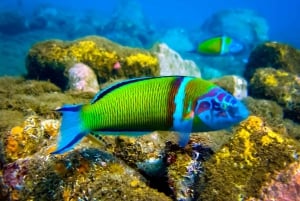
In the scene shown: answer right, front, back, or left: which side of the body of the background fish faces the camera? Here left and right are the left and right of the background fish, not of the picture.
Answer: right

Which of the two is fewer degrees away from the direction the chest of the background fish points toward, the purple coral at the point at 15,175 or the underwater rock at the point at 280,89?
the underwater rock

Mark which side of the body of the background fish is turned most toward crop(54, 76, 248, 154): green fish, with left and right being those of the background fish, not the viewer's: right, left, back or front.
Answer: right

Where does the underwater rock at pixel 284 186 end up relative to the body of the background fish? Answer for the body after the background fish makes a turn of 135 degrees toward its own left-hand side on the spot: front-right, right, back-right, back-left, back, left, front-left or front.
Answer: back-left

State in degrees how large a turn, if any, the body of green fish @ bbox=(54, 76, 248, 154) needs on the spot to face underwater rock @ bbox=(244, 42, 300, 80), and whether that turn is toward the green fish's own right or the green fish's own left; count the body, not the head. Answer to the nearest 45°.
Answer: approximately 45° to the green fish's own left

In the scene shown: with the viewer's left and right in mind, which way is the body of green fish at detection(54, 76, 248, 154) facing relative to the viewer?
facing to the right of the viewer

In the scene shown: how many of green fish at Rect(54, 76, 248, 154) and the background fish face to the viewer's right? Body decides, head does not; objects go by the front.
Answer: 2

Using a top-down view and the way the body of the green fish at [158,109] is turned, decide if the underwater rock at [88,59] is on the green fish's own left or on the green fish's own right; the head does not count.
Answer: on the green fish's own left

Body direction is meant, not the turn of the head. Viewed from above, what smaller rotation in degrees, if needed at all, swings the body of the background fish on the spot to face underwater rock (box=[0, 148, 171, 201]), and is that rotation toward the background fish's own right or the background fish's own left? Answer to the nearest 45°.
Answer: approximately 90° to the background fish's own right

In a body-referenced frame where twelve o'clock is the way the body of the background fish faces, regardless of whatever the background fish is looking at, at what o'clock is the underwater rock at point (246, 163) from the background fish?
The underwater rock is roughly at 3 o'clock from the background fish.
